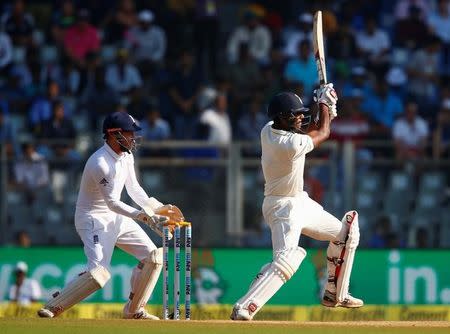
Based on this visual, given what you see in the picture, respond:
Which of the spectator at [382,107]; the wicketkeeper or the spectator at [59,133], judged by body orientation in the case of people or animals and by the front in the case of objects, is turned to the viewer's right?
the wicketkeeper

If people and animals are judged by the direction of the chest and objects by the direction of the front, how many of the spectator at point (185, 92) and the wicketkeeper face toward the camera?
1

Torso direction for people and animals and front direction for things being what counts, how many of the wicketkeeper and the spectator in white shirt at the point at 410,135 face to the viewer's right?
1

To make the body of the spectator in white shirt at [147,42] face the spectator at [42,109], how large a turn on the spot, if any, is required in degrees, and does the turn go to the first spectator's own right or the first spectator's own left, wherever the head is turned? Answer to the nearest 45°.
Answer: approximately 45° to the first spectator's own right

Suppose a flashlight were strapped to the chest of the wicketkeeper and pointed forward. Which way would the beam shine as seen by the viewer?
to the viewer's right

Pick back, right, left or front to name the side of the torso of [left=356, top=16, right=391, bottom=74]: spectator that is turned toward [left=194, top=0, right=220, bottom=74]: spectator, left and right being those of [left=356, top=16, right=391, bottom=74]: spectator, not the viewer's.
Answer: right
